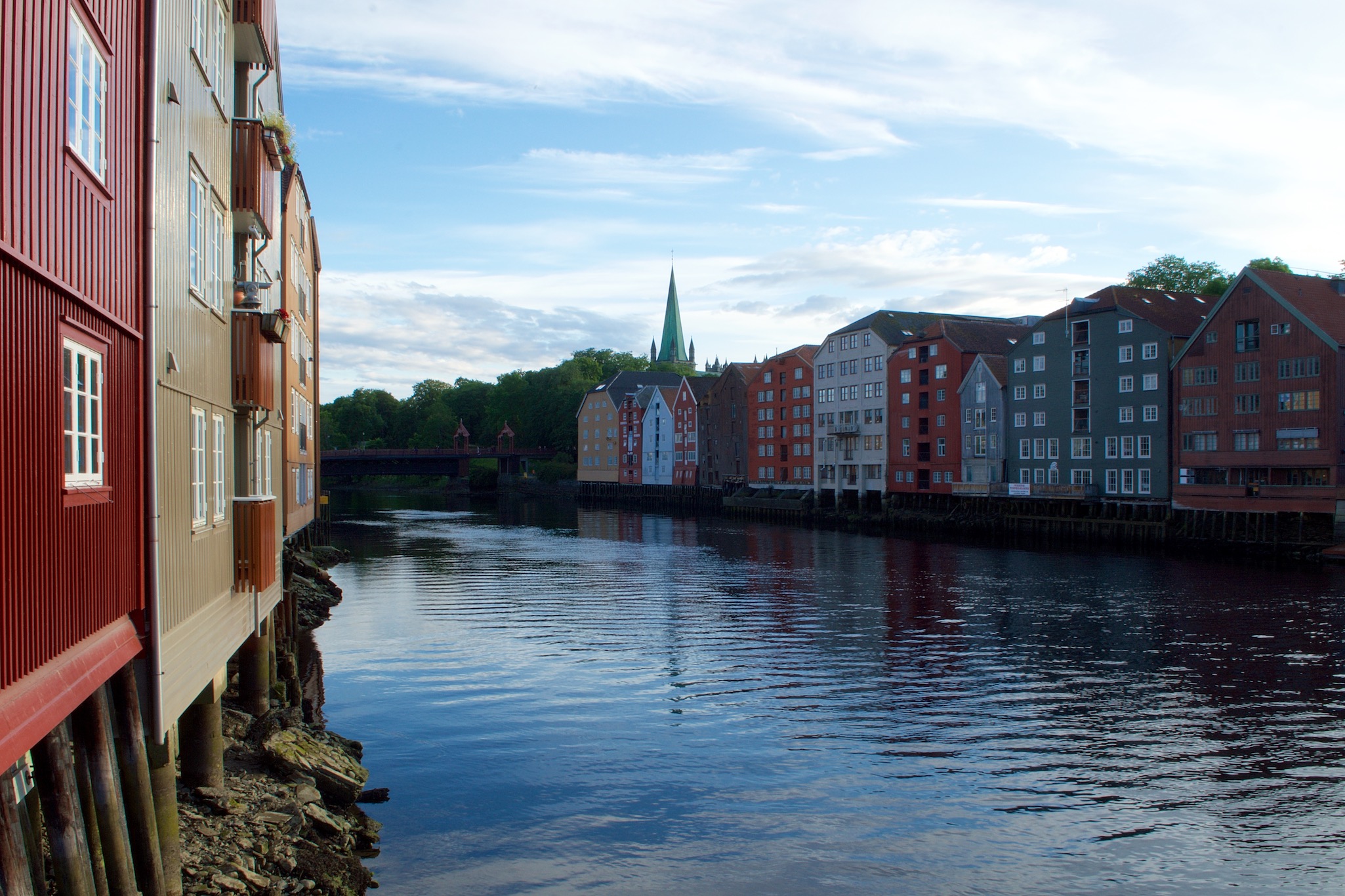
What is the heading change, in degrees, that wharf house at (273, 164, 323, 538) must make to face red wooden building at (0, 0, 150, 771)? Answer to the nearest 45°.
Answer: approximately 90° to its right

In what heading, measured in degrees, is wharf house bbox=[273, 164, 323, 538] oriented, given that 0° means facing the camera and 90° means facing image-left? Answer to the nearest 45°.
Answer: approximately 270°
